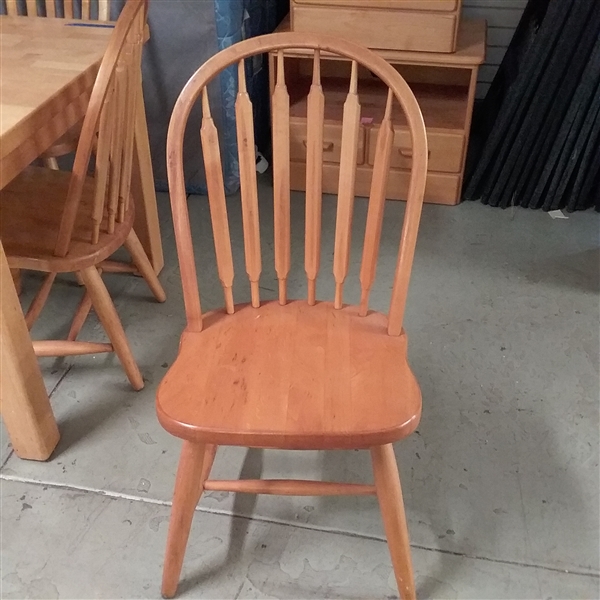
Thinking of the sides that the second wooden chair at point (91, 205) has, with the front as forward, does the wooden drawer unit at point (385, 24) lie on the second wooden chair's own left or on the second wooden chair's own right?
on the second wooden chair's own right

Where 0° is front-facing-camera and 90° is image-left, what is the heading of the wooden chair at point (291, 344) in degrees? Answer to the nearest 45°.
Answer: approximately 0°

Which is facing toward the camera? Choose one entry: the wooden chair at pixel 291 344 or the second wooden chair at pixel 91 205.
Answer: the wooden chair

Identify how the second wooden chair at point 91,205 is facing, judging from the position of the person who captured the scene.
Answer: facing away from the viewer and to the left of the viewer

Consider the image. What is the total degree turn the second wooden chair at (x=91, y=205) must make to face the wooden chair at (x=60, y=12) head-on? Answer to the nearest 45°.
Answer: approximately 45° to its right

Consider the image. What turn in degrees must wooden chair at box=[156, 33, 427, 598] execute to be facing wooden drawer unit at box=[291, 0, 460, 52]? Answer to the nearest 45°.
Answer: approximately 180°

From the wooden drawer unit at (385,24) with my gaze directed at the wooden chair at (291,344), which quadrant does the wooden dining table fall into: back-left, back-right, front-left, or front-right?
front-right

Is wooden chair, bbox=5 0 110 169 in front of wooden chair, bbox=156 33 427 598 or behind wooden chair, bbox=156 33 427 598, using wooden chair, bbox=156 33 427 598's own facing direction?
behind

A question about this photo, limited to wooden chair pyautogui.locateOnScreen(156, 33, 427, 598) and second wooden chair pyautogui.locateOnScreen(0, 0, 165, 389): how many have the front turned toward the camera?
1
